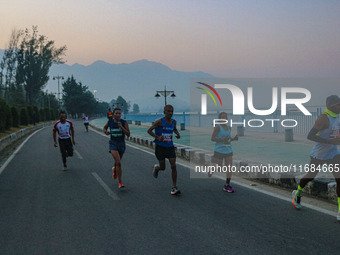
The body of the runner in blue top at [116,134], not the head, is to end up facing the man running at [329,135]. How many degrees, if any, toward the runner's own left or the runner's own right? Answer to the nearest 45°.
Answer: approximately 45° to the runner's own left

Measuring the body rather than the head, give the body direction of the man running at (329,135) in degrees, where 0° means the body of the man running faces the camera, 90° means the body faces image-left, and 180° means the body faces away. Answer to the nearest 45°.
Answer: approximately 315°

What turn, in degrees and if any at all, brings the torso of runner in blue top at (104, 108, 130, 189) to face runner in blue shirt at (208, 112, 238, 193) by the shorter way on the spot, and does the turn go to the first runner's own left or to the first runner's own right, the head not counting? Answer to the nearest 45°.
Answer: approximately 45° to the first runner's own left

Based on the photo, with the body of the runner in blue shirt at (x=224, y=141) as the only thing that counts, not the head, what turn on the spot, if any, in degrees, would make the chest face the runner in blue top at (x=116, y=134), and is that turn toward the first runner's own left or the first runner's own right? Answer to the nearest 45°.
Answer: approximately 135° to the first runner's own right

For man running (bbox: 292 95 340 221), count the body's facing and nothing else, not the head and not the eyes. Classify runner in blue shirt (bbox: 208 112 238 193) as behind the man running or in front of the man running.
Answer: behind

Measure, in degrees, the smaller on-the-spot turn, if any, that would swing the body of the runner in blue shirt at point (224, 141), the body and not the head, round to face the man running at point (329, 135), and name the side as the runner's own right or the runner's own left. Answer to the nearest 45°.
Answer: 0° — they already face them

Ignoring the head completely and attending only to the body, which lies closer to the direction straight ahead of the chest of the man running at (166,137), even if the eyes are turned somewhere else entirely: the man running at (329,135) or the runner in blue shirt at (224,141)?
the man running

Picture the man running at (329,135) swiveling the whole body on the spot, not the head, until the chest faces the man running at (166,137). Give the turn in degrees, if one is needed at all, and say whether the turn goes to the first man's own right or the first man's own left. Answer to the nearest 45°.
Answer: approximately 135° to the first man's own right

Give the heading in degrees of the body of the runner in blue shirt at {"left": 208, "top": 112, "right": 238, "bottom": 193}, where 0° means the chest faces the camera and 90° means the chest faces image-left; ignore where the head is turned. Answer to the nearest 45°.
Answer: approximately 315°
